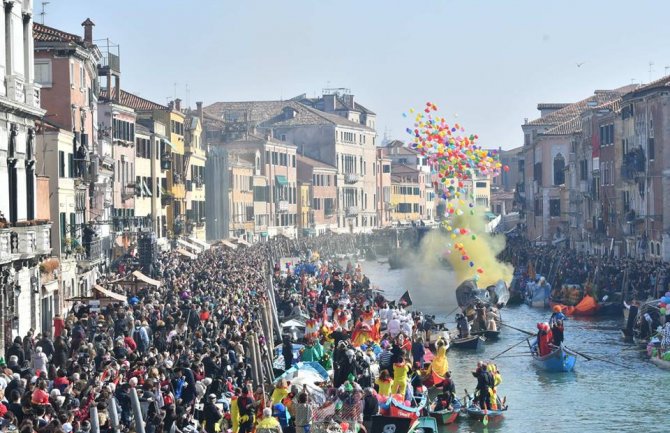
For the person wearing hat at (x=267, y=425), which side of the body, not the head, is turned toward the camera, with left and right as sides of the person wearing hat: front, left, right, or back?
back

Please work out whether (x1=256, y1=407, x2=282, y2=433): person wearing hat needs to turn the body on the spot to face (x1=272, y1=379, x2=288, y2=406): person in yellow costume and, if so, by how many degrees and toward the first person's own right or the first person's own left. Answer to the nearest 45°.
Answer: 0° — they already face them

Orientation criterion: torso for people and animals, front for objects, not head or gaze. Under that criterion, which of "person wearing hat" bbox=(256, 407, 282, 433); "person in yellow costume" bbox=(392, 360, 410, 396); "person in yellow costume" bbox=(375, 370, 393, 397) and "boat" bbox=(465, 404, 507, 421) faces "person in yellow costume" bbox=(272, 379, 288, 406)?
the person wearing hat

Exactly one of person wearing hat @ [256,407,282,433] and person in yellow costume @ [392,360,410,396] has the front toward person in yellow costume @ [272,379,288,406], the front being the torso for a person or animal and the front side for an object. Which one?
the person wearing hat
